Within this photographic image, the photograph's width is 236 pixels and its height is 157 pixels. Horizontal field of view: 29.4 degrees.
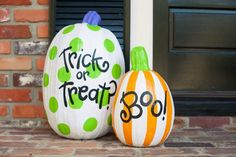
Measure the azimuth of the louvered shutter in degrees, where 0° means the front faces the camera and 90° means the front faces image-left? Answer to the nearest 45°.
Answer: approximately 0°
